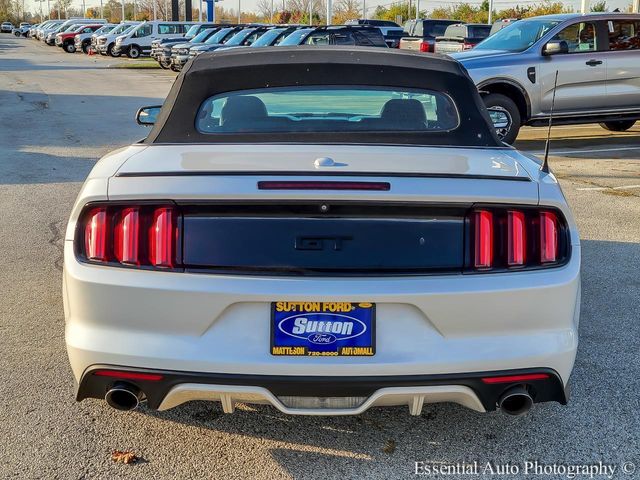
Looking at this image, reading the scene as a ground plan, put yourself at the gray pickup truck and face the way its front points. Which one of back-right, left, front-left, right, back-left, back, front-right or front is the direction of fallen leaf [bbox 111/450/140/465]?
front-left

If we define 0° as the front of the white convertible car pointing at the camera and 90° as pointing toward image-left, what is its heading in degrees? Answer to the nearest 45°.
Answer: approximately 180°

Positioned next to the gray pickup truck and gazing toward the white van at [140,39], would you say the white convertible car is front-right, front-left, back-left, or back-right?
back-left

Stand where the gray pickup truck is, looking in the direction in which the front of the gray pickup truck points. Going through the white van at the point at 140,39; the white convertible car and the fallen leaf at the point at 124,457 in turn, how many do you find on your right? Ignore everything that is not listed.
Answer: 1

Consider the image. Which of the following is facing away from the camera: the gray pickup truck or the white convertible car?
the white convertible car

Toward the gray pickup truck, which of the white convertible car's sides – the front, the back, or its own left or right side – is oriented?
front

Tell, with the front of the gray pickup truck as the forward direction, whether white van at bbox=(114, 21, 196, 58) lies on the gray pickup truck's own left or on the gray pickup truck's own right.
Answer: on the gray pickup truck's own right

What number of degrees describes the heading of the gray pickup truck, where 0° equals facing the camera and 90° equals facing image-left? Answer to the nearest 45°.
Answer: approximately 45°

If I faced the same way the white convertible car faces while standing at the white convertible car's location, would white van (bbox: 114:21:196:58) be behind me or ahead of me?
ahead

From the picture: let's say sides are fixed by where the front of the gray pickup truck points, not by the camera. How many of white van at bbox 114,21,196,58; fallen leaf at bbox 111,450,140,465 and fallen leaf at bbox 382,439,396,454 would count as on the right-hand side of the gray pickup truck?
1

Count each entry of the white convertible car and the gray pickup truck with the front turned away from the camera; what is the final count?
1

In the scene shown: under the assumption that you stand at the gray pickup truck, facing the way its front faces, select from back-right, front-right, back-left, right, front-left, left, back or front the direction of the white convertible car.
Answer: front-left

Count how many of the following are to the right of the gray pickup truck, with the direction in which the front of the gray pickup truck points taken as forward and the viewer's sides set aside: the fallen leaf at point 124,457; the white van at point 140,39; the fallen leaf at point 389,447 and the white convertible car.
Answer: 1

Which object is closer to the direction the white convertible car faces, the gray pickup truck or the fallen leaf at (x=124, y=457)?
the gray pickup truck
